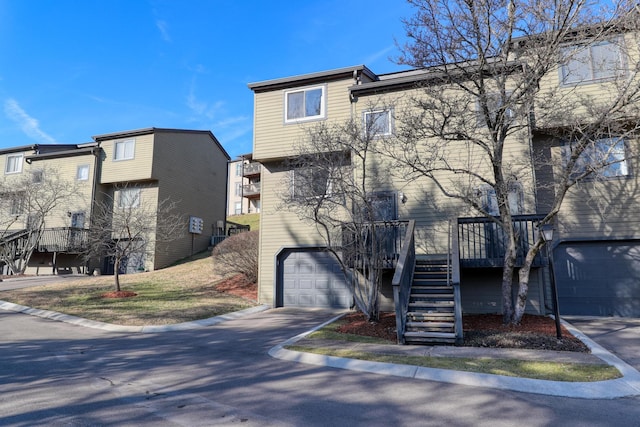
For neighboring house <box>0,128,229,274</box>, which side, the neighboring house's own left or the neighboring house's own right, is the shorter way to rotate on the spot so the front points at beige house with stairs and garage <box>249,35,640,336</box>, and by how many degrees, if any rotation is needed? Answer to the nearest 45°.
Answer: approximately 90° to the neighboring house's own left

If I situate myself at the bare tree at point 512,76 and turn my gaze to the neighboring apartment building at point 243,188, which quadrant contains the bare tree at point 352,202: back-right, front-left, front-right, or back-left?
front-left

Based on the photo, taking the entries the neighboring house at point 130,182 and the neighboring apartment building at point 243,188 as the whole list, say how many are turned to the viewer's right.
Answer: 0

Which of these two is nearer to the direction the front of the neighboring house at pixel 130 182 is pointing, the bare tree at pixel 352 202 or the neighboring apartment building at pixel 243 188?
the bare tree

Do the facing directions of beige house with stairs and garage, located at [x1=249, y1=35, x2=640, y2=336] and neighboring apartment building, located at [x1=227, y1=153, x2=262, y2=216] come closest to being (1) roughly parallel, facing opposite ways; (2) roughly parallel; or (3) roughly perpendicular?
roughly parallel

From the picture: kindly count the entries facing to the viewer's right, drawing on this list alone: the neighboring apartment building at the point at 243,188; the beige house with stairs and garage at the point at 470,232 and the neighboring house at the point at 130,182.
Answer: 0

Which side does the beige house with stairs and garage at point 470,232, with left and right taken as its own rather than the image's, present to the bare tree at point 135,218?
right

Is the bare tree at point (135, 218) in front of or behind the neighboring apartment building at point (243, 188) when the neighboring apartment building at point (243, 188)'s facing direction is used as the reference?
in front

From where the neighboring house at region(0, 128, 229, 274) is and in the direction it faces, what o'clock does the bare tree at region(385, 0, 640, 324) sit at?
The bare tree is roughly at 10 o'clock from the neighboring house.

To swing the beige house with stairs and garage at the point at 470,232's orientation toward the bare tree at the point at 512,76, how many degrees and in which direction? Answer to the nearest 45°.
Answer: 0° — it already faces it

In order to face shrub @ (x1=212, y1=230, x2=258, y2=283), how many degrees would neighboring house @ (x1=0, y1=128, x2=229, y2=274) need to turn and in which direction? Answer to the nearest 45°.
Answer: approximately 90° to its left

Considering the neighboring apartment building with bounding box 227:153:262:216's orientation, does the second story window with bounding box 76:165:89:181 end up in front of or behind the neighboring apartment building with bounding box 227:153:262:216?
in front

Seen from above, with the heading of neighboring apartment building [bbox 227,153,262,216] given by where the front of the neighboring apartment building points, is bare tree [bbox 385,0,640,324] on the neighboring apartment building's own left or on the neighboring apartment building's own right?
on the neighboring apartment building's own left

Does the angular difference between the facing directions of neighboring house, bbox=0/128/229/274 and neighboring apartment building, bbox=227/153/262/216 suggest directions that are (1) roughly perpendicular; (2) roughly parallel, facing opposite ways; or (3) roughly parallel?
roughly parallel

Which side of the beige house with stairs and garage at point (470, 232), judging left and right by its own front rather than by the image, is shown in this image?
front

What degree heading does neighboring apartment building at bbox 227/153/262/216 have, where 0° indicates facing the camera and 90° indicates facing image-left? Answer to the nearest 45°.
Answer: approximately 45°

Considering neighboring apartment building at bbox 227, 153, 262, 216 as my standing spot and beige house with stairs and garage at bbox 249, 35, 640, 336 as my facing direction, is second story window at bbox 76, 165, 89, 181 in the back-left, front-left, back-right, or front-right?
front-right

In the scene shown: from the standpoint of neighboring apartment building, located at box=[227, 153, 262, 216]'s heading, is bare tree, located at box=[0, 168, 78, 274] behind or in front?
in front
